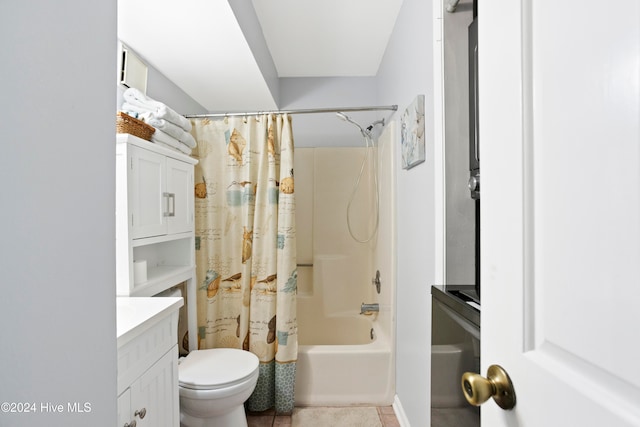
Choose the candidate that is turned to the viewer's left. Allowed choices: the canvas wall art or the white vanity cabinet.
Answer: the canvas wall art

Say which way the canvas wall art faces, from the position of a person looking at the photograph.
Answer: facing to the left of the viewer

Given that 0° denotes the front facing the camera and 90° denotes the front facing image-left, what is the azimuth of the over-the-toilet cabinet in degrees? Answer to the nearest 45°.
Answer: approximately 315°

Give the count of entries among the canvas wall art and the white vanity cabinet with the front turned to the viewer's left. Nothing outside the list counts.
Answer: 1

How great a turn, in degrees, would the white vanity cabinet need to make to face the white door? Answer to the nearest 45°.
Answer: approximately 45° to its right

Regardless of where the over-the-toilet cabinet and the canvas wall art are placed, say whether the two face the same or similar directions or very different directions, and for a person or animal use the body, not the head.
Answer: very different directions

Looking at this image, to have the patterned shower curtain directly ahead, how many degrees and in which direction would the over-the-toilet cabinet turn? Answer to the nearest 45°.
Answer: approximately 90° to its left

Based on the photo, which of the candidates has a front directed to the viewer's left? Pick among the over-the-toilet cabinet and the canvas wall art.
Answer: the canvas wall art
